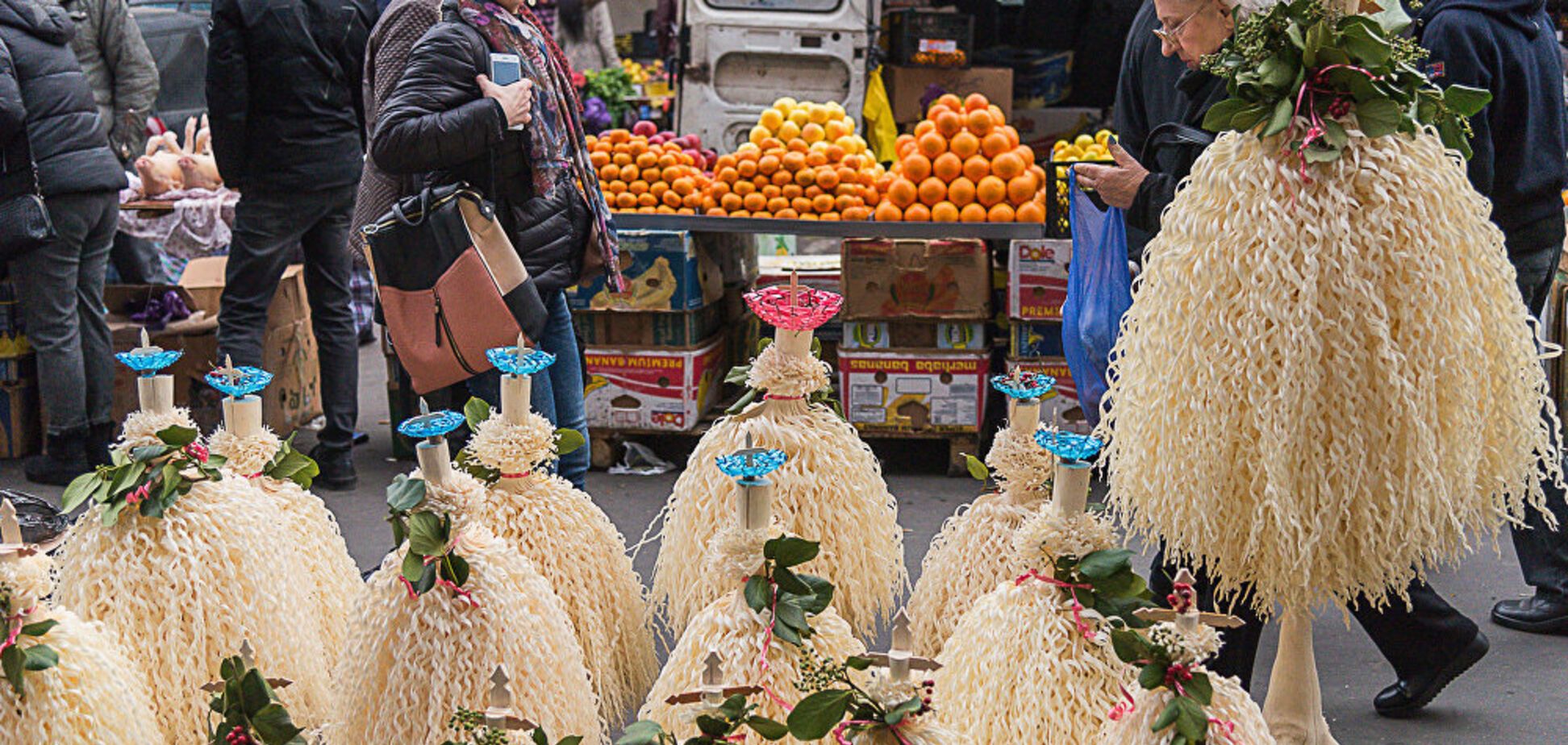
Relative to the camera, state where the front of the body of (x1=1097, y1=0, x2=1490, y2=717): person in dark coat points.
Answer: to the viewer's left

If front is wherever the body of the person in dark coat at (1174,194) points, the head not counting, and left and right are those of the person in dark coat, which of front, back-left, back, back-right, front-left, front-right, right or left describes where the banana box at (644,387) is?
front-right

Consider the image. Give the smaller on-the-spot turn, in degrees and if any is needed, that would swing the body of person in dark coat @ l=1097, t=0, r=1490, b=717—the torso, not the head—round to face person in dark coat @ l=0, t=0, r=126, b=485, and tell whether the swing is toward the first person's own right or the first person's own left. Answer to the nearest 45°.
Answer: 0° — they already face them

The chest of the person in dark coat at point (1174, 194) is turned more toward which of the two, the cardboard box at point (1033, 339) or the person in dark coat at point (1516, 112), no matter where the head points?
the cardboard box

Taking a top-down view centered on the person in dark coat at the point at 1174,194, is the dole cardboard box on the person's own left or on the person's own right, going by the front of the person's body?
on the person's own right

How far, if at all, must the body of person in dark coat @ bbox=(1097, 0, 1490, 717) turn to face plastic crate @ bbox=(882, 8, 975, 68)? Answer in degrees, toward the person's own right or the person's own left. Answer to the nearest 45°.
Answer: approximately 90° to the person's own right

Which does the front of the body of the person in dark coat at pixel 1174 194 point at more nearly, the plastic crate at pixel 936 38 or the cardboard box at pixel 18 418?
the cardboard box

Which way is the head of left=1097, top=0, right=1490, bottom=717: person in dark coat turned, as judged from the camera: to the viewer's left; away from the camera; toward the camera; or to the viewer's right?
to the viewer's left

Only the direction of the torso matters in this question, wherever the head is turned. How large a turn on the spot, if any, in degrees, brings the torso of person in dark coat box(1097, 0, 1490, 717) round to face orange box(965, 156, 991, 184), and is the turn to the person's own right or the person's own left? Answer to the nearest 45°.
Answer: approximately 90° to the person's own right
